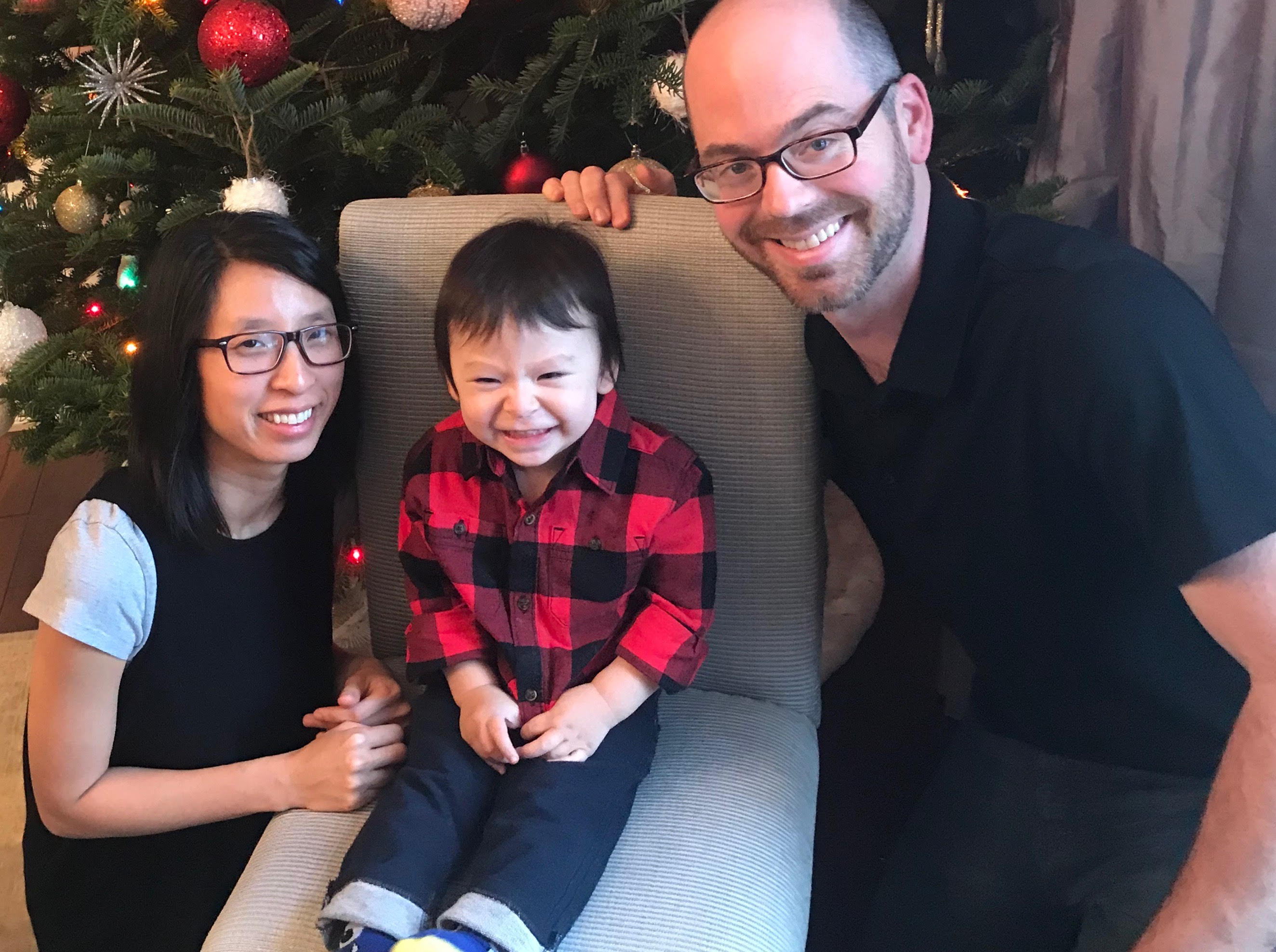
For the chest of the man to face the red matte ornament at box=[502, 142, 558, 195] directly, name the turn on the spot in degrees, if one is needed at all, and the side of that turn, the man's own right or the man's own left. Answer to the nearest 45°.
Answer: approximately 90° to the man's own right

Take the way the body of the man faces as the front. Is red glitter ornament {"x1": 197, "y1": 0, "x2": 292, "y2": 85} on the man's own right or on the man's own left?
on the man's own right

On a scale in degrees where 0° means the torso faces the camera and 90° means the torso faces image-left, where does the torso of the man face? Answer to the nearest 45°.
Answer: approximately 45°

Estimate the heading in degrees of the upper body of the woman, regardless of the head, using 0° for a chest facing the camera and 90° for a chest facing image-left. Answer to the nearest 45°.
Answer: approximately 315°

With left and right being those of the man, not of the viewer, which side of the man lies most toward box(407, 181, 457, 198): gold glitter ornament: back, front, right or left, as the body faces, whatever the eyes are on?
right

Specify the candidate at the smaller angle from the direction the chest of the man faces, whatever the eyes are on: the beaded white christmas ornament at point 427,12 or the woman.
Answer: the woman
